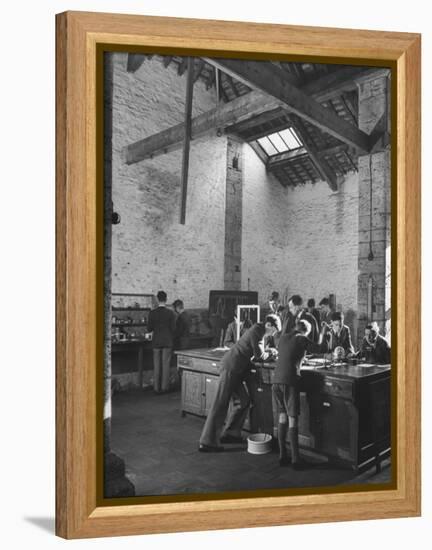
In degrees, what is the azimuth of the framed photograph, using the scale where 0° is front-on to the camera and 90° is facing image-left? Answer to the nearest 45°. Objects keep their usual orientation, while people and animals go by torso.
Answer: approximately 315°
